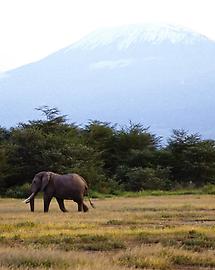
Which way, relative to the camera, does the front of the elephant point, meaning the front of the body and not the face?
to the viewer's left

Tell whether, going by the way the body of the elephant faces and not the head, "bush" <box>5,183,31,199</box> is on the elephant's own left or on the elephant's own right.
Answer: on the elephant's own right
